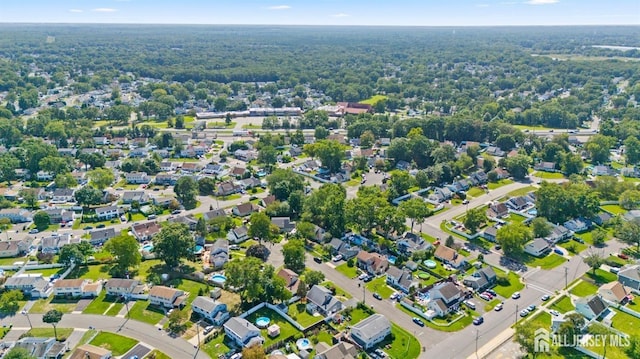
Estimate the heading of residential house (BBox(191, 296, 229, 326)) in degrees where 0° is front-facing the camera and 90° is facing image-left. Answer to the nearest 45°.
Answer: approximately 45°

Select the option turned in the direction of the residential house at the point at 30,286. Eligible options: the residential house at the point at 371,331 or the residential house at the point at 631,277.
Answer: the residential house at the point at 631,277

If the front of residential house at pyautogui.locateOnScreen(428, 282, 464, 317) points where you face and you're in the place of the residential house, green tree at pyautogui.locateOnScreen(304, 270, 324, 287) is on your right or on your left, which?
on your right

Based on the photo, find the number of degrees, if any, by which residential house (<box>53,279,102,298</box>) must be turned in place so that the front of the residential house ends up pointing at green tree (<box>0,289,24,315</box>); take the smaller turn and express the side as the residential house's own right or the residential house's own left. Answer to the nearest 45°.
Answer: approximately 90° to the residential house's own right

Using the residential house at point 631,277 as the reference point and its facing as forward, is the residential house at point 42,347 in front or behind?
in front

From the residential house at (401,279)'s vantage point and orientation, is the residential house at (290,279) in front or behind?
in front

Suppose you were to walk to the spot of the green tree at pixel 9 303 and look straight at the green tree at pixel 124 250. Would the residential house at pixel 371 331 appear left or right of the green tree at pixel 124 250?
right

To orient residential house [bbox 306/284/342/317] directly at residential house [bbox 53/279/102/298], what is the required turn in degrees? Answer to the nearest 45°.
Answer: approximately 135° to its left

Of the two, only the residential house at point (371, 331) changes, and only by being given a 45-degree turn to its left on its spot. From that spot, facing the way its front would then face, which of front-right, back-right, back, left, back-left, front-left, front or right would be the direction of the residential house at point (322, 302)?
back-left

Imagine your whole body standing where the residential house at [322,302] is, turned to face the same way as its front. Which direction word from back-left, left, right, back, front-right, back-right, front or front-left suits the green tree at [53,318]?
back-left
